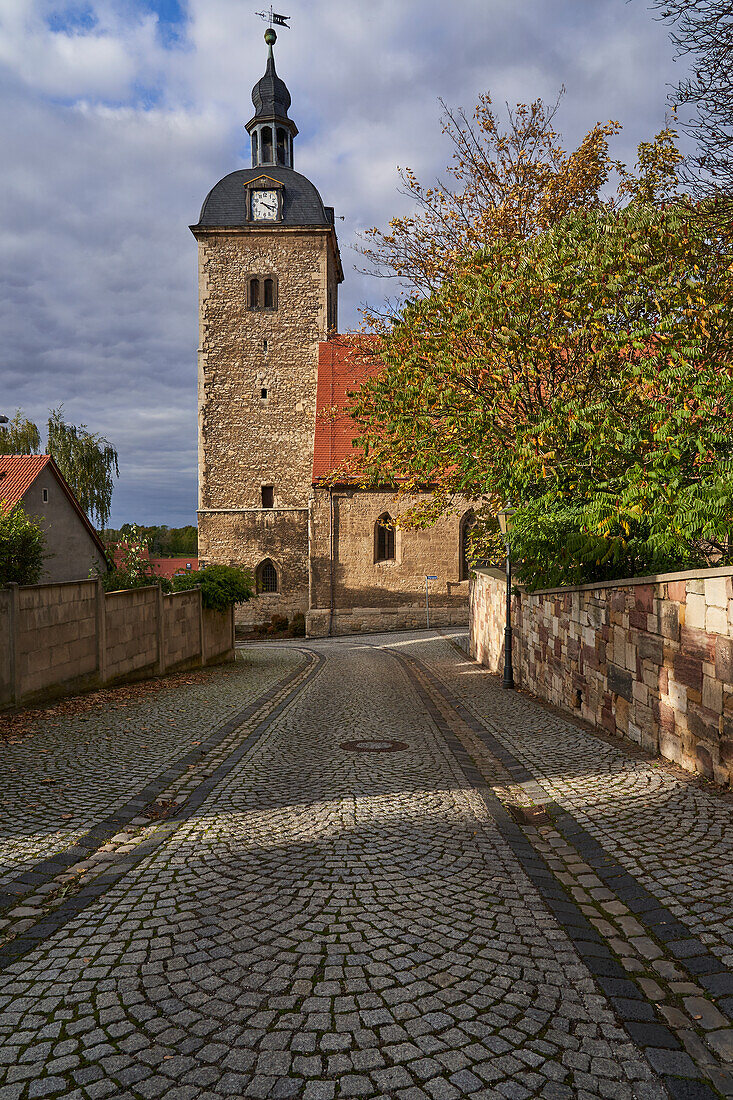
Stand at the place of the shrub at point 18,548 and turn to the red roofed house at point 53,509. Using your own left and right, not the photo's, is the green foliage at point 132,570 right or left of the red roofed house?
right

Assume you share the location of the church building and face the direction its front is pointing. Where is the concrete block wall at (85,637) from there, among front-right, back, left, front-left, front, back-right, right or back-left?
front

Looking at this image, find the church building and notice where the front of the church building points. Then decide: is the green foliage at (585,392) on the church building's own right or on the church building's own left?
on the church building's own left

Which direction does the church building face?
toward the camera

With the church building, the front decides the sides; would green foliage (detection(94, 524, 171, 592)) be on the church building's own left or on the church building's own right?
on the church building's own right

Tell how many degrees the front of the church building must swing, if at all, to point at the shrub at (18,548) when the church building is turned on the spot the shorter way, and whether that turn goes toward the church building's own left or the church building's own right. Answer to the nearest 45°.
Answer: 0° — it already faces it
